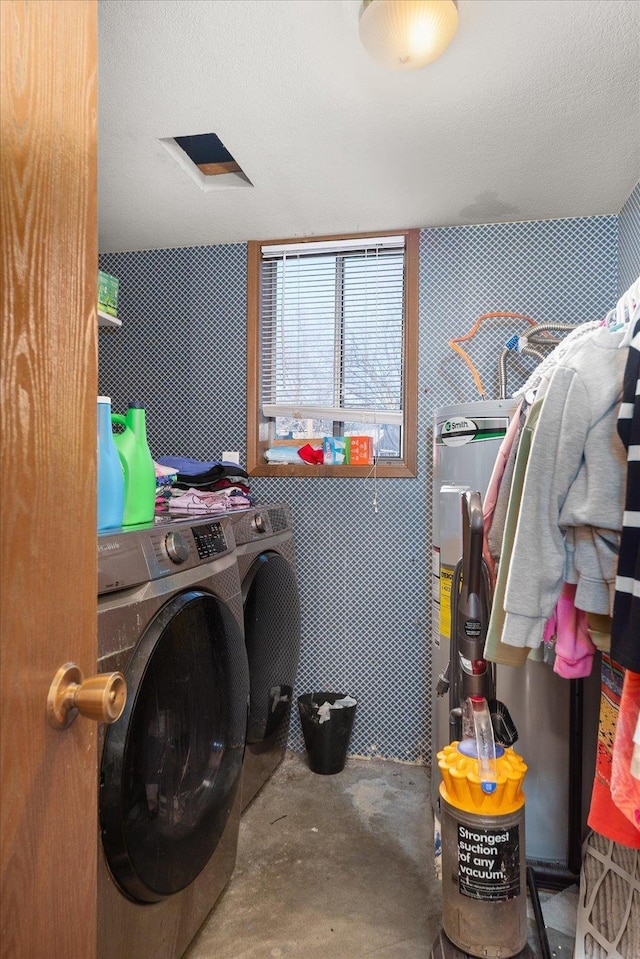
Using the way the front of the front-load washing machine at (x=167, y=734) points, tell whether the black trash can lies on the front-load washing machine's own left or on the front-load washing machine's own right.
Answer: on the front-load washing machine's own left

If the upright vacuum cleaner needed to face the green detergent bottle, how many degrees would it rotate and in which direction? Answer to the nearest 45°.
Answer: approximately 90° to its right

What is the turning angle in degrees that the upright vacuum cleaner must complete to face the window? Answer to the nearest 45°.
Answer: approximately 135° to its right

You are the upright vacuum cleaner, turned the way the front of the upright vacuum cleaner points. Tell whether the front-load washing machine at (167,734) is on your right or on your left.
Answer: on your right

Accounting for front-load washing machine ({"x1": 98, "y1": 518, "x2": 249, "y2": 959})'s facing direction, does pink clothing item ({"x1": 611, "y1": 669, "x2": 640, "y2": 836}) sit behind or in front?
in front

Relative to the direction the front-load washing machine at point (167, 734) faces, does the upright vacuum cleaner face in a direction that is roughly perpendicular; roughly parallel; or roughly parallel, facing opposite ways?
roughly perpendicular

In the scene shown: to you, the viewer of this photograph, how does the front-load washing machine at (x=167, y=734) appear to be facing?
facing the viewer and to the right of the viewer

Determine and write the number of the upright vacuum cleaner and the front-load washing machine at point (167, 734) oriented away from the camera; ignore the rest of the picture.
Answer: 0

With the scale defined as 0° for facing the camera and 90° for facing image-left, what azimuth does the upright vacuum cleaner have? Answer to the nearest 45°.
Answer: approximately 0°

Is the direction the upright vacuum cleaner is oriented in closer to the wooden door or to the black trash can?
the wooden door

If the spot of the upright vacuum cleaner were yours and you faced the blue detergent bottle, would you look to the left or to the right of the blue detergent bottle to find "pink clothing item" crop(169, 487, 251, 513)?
right

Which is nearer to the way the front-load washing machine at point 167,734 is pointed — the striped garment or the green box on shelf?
the striped garment

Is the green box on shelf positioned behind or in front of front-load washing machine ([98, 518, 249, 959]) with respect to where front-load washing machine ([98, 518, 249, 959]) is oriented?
behind

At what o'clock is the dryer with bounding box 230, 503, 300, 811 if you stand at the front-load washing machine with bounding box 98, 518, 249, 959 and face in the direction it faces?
The dryer is roughly at 8 o'clock from the front-load washing machine.

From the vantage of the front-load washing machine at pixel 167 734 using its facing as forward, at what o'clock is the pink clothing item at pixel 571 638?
The pink clothing item is roughly at 11 o'clock from the front-load washing machine.
